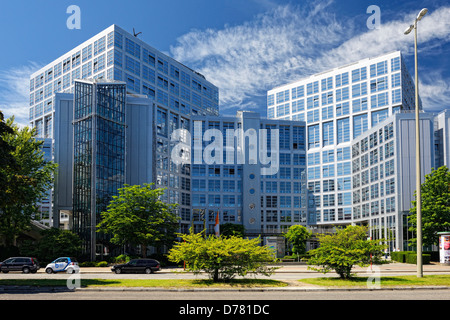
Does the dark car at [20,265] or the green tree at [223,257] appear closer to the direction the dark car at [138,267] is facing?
the dark car

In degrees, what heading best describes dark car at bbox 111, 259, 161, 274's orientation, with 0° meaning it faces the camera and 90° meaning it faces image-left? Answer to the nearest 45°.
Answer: approximately 90°

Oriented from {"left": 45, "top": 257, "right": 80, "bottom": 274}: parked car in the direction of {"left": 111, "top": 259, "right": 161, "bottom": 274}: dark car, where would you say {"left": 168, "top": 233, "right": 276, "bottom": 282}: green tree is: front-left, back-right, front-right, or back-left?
front-right

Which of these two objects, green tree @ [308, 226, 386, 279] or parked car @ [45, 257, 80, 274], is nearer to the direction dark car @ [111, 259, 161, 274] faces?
the parked car

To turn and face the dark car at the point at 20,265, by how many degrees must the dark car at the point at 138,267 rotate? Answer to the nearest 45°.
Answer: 0° — it already faces it

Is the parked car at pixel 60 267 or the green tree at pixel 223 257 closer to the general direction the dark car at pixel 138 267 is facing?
the parked car

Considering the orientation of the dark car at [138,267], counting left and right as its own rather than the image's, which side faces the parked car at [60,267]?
front
